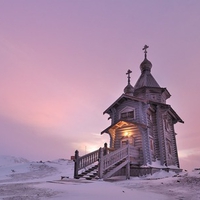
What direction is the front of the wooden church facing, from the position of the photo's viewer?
facing the viewer and to the left of the viewer
